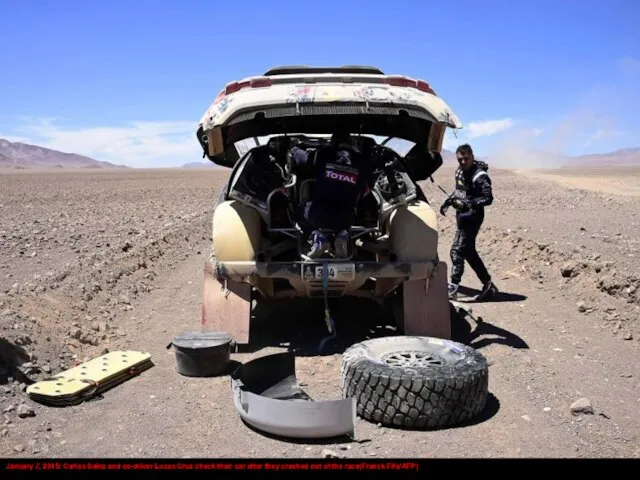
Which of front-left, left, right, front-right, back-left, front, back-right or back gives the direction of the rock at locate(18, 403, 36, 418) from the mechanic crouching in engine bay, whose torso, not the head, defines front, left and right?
back-left

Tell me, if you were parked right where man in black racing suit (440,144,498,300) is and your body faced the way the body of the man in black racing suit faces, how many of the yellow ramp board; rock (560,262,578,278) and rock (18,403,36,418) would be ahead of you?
2

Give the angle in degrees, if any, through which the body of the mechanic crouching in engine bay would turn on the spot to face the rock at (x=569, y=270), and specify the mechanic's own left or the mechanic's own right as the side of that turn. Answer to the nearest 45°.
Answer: approximately 45° to the mechanic's own right

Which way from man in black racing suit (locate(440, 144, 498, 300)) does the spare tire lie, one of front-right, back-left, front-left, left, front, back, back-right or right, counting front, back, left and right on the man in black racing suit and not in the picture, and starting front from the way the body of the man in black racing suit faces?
front-left

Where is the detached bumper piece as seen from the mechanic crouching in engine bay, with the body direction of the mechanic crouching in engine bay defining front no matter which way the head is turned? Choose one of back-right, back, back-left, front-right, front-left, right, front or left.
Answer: back

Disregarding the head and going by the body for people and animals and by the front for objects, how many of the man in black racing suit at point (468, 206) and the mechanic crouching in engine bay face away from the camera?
1

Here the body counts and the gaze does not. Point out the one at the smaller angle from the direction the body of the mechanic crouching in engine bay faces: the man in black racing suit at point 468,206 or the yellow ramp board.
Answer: the man in black racing suit

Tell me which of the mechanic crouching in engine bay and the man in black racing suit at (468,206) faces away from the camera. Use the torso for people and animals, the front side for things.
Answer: the mechanic crouching in engine bay

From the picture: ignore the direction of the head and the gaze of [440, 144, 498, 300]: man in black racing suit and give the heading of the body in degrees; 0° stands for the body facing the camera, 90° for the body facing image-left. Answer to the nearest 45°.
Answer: approximately 45°

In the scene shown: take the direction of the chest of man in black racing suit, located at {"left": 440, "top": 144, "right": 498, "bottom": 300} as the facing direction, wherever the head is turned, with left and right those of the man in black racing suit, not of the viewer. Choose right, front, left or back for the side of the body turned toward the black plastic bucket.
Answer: front

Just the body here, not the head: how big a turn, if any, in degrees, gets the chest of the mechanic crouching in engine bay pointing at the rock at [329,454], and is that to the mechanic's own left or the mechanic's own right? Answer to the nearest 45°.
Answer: approximately 180°

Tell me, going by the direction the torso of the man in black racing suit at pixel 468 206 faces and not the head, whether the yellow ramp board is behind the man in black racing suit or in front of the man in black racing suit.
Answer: in front

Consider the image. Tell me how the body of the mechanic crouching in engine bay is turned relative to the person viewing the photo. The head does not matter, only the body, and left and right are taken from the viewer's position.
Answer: facing away from the viewer

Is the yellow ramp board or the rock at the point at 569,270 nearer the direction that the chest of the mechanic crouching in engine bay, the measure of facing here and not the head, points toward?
the rock

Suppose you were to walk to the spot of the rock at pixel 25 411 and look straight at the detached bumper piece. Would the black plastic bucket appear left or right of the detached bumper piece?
left

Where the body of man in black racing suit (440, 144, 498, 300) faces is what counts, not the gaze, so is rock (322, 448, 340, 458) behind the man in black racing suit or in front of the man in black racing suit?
in front

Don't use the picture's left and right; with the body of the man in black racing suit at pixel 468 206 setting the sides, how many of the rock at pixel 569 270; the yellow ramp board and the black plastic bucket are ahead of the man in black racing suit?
2
